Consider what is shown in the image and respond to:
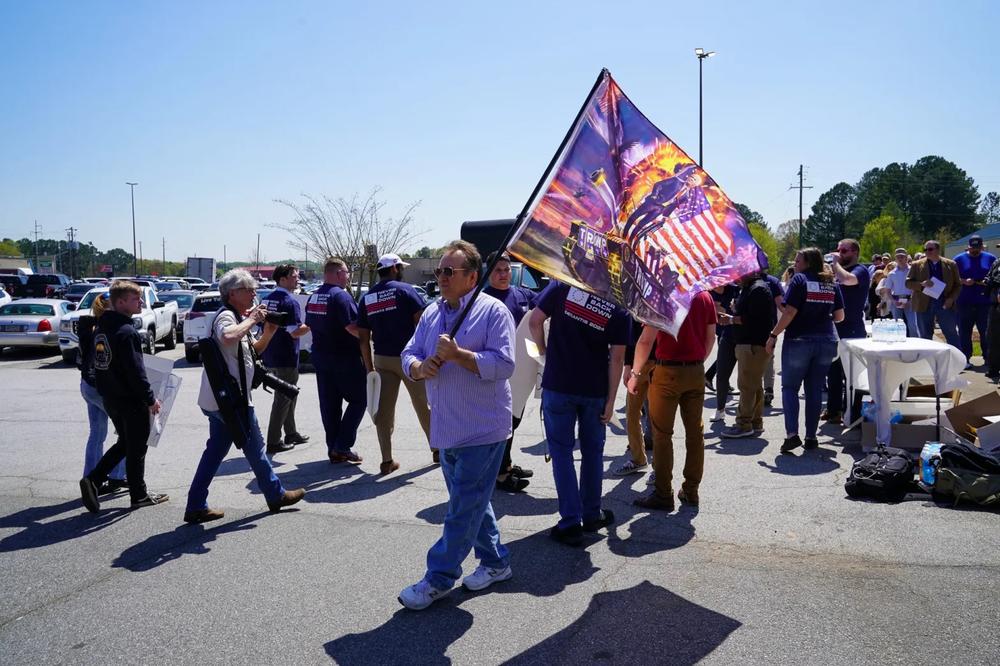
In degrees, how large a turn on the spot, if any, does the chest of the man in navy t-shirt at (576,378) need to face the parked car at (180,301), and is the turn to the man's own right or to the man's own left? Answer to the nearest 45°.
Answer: approximately 45° to the man's own left

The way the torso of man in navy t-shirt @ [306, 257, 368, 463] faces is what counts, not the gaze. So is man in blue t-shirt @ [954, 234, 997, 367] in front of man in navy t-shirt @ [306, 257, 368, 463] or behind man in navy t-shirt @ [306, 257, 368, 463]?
in front

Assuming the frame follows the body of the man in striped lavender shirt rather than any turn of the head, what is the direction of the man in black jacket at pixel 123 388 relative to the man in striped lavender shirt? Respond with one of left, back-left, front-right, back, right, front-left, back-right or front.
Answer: right

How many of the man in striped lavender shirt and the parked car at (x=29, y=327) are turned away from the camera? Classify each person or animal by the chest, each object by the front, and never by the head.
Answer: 1

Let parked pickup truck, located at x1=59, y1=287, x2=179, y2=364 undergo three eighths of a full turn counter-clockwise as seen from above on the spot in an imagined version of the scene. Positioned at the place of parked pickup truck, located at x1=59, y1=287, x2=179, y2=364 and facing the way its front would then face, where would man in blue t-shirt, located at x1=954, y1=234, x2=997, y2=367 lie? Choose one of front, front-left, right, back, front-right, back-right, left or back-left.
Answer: front-right

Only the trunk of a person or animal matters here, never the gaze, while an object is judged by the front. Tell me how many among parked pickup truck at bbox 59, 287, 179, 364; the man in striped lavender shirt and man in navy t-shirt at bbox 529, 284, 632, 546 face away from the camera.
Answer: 1

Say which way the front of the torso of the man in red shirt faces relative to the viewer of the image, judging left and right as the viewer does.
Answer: facing away from the viewer and to the left of the viewer

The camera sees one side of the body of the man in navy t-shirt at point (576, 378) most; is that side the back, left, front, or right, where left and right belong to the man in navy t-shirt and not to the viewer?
back

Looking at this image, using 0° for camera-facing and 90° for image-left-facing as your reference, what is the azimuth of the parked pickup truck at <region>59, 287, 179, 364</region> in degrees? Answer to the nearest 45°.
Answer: approximately 45°

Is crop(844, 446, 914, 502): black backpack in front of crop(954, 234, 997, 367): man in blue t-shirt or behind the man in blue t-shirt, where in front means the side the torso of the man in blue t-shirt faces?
in front

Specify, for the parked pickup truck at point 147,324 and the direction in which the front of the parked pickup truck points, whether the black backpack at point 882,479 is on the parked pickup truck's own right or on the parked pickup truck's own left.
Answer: on the parked pickup truck's own left
